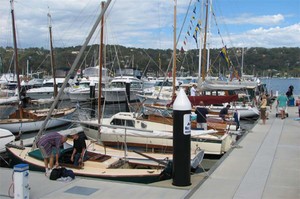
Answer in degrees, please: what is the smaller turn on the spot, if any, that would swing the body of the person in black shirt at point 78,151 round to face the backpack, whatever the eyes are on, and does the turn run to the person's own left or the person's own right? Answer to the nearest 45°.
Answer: approximately 45° to the person's own left

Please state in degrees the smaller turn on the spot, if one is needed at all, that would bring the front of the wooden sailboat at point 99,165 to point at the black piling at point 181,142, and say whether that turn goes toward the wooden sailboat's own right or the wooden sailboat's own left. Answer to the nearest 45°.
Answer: approximately 180°

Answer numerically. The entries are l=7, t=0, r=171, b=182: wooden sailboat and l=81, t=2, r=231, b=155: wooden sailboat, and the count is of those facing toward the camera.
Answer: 0

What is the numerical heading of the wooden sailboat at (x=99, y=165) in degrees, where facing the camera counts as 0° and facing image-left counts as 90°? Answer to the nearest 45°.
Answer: approximately 135°

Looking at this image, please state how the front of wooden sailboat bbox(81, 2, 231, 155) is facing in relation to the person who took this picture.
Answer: facing away from the viewer and to the left of the viewer

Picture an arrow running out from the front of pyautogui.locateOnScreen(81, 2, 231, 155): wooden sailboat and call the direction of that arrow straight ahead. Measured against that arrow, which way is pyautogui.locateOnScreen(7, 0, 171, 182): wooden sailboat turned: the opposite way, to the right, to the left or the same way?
the same way
